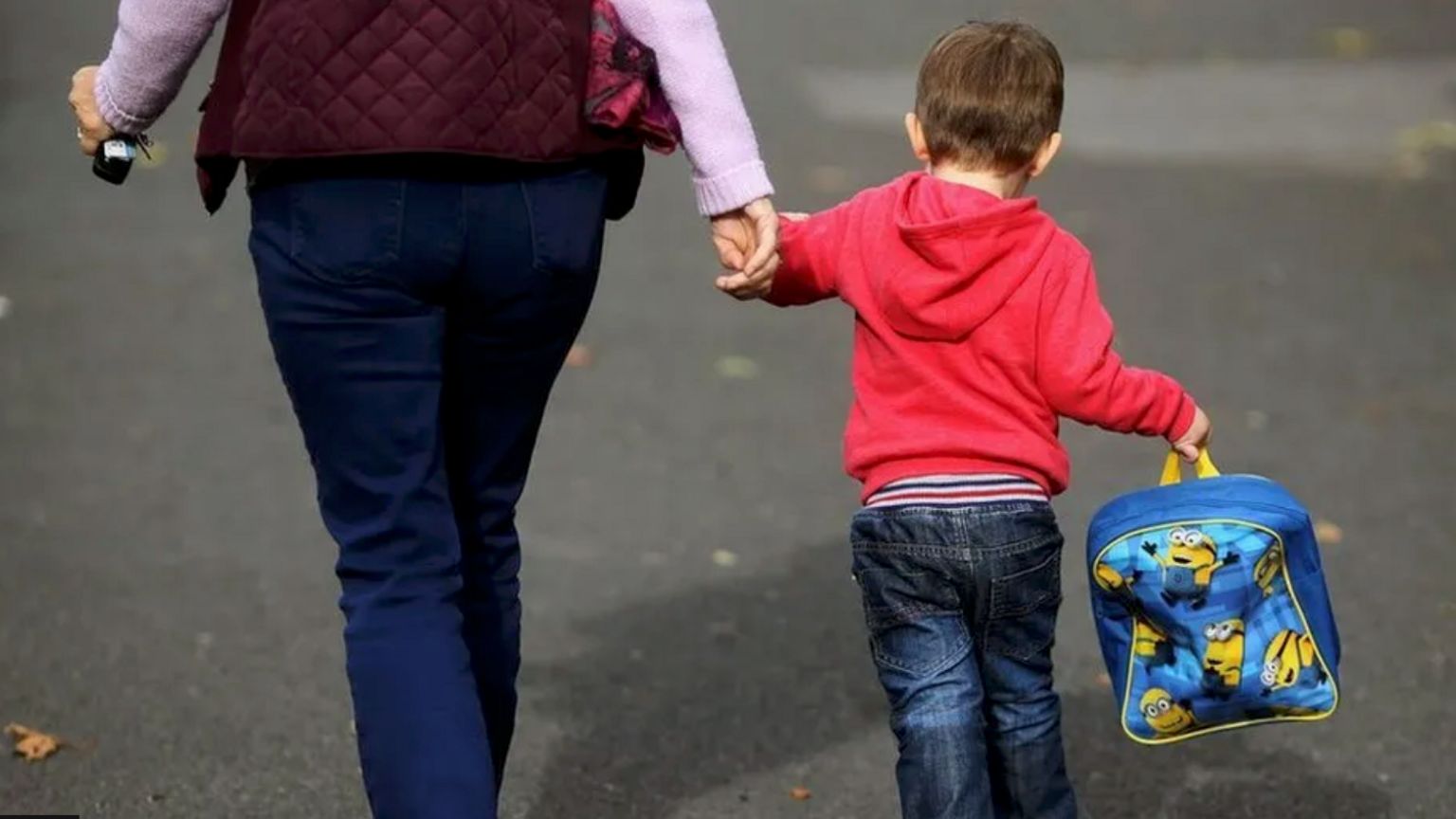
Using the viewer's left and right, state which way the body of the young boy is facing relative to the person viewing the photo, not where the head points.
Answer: facing away from the viewer

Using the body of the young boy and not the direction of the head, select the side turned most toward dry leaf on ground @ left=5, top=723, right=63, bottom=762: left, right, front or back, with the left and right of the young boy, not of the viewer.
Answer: left

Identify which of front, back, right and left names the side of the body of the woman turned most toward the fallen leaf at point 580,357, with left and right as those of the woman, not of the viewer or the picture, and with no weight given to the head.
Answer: front

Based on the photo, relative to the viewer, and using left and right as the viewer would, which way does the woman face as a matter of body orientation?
facing away from the viewer

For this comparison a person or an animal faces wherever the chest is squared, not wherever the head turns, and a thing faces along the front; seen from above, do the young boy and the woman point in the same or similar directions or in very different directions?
same or similar directions

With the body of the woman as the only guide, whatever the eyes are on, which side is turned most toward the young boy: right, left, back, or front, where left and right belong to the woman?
right

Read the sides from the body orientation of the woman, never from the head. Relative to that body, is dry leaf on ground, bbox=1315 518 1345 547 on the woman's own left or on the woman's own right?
on the woman's own right

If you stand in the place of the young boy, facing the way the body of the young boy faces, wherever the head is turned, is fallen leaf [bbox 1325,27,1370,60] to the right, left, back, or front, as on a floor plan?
front

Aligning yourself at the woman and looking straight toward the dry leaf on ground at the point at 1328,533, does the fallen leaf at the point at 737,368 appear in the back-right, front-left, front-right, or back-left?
front-left

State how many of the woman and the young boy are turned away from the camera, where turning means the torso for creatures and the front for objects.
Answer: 2

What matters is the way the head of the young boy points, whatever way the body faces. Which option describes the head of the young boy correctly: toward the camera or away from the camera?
away from the camera

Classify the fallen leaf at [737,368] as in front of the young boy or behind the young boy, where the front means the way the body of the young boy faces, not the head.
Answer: in front
